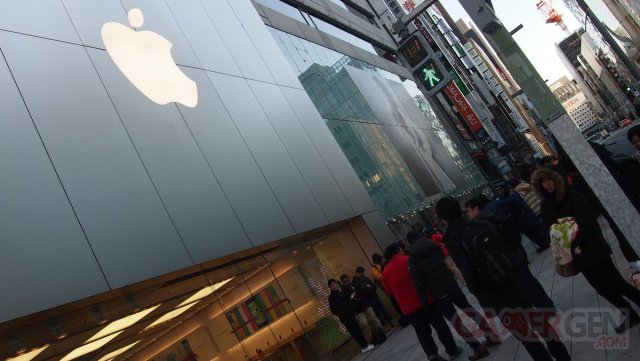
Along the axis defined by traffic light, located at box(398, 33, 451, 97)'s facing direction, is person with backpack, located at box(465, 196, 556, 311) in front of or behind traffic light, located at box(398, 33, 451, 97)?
in front

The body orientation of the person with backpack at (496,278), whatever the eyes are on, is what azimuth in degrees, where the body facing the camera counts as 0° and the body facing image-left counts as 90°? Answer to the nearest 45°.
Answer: approximately 135°

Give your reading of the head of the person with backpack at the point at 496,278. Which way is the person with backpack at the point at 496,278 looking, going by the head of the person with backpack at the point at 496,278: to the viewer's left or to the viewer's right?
to the viewer's left

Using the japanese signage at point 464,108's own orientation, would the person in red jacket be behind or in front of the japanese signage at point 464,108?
in front

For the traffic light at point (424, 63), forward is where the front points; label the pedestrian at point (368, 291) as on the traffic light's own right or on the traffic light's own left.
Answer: on the traffic light's own right

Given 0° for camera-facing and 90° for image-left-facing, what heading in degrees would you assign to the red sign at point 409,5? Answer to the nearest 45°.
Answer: approximately 0°

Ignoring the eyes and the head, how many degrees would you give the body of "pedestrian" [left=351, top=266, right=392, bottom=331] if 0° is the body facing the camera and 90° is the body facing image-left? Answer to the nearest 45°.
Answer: approximately 0°

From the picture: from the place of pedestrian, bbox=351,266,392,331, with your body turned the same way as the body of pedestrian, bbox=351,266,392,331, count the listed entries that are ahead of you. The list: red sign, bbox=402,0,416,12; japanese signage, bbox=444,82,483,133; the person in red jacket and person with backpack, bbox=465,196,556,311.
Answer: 2
